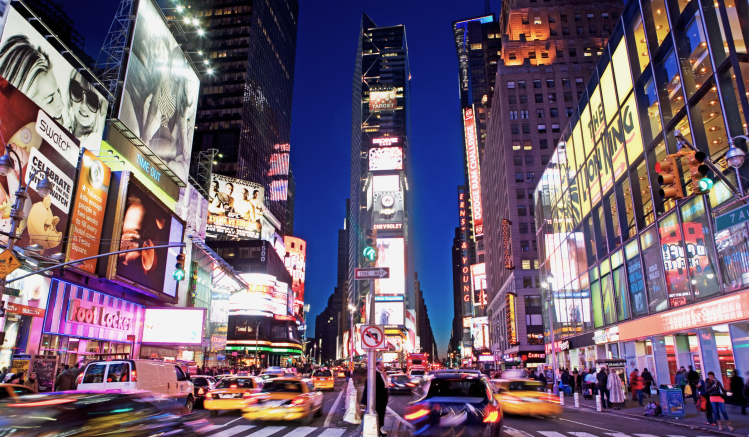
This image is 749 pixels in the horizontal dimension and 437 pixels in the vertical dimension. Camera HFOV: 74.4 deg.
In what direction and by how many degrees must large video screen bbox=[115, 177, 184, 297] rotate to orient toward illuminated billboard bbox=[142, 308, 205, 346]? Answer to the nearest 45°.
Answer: approximately 90° to its left

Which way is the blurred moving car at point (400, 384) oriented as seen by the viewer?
away from the camera

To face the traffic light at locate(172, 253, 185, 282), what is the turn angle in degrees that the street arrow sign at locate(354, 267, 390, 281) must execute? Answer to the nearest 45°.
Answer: approximately 135° to its right

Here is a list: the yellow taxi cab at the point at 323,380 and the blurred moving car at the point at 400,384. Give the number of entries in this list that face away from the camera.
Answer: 2

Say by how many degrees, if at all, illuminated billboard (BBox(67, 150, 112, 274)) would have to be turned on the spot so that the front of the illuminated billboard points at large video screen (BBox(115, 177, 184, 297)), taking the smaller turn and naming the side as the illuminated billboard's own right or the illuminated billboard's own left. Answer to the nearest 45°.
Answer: approximately 90° to the illuminated billboard's own left

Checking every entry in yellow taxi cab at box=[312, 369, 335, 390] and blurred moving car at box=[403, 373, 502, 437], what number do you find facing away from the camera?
2

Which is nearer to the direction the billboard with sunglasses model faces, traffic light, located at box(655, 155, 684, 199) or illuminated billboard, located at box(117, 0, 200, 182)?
the traffic light

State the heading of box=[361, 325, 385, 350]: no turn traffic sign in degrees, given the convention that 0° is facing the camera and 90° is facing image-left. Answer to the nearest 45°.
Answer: approximately 0°

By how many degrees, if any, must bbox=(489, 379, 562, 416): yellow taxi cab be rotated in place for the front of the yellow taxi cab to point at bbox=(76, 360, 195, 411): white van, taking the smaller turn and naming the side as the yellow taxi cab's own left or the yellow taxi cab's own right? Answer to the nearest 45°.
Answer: approximately 90° to the yellow taxi cab's own left

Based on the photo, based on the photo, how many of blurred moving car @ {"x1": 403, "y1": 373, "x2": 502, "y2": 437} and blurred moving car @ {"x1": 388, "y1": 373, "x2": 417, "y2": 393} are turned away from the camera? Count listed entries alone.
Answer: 2

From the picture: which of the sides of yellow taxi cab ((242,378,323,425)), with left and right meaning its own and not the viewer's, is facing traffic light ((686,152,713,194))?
right

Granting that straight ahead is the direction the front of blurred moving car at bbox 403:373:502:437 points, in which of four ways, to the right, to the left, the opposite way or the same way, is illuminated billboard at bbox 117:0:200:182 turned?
to the right
